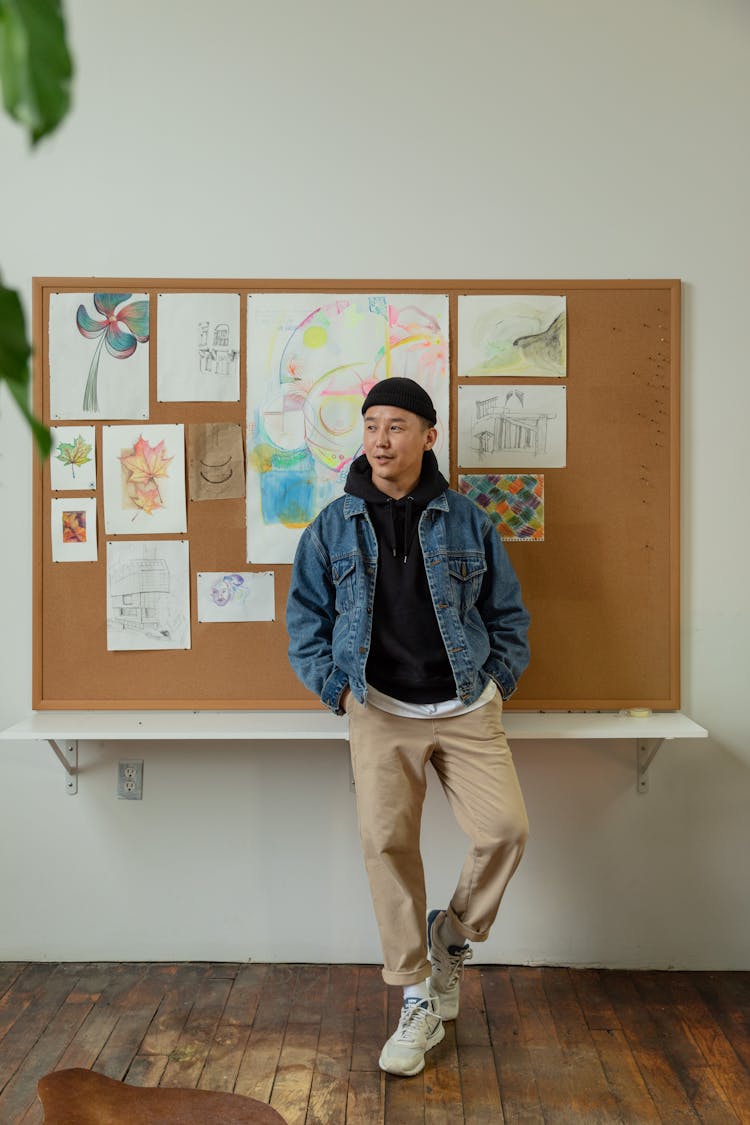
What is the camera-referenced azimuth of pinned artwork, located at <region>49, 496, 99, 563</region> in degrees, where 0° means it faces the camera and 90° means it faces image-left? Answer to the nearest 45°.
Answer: approximately 0°

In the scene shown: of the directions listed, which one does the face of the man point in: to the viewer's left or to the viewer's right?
to the viewer's left

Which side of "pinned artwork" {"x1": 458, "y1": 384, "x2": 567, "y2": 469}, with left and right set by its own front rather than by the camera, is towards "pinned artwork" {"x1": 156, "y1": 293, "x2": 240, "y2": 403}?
right

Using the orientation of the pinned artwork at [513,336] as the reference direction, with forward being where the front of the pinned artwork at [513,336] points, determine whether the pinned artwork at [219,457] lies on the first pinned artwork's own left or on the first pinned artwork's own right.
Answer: on the first pinned artwork's own right

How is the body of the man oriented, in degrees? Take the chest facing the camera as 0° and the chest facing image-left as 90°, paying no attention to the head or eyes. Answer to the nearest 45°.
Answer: approximately 0°

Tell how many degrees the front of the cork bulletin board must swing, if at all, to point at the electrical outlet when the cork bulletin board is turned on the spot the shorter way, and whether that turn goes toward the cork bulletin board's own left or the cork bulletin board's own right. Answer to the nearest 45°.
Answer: approximately 90° to the cork bulletin board's own right
